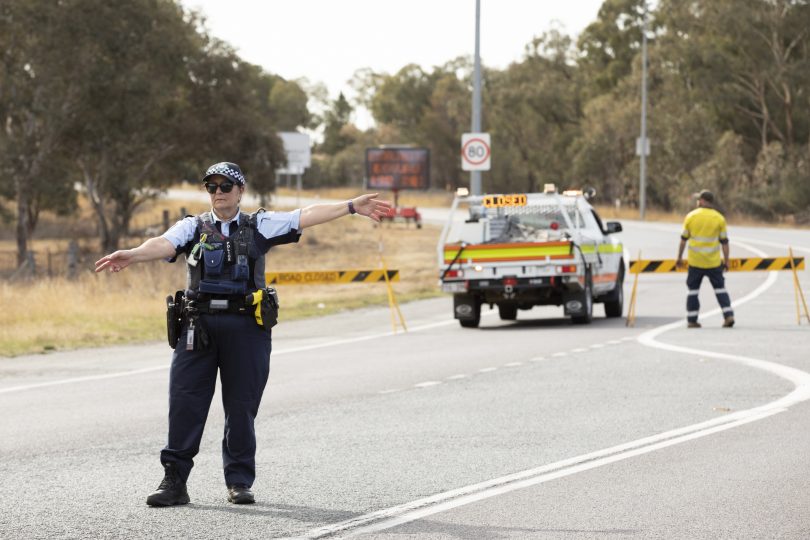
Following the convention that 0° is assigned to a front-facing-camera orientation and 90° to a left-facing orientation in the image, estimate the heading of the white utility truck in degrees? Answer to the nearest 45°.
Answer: approximately 180°

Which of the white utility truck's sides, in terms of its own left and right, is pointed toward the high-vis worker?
right

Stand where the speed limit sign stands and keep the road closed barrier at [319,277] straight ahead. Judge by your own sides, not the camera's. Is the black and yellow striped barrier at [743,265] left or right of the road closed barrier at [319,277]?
left

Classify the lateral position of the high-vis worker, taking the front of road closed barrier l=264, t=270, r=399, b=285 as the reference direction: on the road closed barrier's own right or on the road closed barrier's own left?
on the road closed barrier's own left

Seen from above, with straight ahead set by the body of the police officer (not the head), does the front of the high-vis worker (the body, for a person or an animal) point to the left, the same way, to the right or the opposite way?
the opposite way

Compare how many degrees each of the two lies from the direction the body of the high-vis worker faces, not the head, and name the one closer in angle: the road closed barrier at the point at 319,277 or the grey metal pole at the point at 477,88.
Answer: the grey metal pole

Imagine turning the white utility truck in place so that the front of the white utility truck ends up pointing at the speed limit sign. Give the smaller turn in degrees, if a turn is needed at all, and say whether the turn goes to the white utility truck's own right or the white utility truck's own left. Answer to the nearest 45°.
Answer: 0° — it already faces it

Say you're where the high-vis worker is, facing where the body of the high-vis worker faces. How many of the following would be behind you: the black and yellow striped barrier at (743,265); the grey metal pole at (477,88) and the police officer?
1

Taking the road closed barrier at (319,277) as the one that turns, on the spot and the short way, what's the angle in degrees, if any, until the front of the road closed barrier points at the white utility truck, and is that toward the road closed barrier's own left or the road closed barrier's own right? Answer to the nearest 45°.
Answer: approximately 90° to the road closed barrier's own left

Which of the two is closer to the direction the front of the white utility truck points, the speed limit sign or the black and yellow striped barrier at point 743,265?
the speed limit sign

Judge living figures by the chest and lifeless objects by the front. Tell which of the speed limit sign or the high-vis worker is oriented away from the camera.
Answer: the high-vis worker

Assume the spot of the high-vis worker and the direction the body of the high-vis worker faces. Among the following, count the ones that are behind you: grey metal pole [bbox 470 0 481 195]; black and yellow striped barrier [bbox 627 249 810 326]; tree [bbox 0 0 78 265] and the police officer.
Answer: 1

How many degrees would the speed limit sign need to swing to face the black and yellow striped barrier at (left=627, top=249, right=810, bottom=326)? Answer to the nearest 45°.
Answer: approximately 45° to its left

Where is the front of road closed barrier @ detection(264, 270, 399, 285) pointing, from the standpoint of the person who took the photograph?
facing the viewer

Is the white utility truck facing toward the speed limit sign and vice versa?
yes
